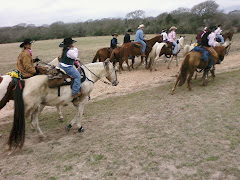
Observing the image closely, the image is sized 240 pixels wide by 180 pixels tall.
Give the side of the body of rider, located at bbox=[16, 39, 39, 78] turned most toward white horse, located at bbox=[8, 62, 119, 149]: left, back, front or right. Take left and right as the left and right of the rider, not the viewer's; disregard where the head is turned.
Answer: right

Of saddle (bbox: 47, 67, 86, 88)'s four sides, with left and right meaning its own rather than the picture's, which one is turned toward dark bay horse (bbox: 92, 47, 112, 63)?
left

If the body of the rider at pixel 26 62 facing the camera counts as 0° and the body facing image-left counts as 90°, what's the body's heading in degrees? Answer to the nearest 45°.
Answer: approximately 270°

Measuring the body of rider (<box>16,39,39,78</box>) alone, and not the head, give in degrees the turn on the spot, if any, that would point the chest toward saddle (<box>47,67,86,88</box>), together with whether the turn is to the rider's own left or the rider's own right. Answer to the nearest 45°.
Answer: approximately 45° to the rider's own right

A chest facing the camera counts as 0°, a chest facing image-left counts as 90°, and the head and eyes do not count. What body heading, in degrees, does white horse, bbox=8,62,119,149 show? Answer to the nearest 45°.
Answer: approximately 270°

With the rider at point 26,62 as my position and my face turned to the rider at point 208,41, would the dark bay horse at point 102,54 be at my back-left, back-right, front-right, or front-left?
front-left

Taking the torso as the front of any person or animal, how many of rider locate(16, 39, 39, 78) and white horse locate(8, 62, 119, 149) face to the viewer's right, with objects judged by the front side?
2

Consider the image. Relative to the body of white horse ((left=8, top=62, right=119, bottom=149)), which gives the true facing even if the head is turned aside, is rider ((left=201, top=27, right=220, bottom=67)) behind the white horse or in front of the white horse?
in front

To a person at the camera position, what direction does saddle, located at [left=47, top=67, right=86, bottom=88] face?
facing to the right of the viewer

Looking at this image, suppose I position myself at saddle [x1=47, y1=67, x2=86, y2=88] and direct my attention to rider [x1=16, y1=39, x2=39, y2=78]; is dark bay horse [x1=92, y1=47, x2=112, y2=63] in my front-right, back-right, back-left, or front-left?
front-right

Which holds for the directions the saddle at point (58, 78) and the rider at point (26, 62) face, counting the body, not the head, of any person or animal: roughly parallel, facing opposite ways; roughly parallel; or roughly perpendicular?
roughly parallel

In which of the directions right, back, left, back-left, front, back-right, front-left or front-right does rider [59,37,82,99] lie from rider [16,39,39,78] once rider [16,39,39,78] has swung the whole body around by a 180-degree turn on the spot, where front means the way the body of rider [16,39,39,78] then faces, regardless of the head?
back-left

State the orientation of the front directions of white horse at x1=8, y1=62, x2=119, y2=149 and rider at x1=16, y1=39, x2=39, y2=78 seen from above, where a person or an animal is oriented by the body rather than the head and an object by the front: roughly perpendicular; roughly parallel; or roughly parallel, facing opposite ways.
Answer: roughly parallel
